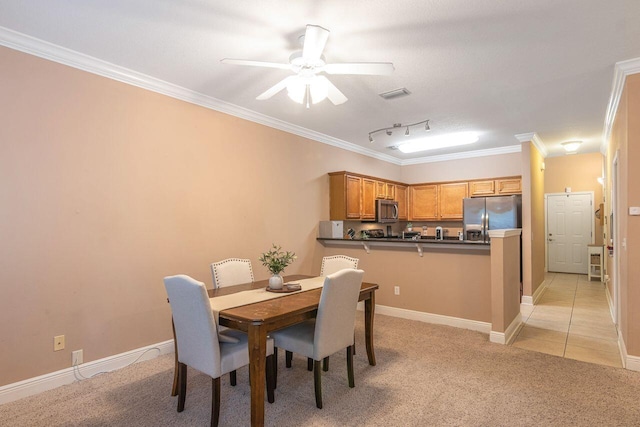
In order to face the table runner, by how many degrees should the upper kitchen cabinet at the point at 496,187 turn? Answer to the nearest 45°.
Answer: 0° — it already faces it

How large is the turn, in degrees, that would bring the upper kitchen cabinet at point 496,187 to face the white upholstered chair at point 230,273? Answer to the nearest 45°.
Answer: approximately 45° to its right

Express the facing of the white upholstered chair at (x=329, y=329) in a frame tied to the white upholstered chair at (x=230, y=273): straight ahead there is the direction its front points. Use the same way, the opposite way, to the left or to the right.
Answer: the opposite way

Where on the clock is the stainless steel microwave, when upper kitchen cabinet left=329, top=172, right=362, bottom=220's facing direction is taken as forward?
The stainless steel microwave is roughly at 9 o'clock from the upper kitchen cabinet.

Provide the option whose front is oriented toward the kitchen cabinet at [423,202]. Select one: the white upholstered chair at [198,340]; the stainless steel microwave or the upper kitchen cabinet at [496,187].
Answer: the white upholstered chair

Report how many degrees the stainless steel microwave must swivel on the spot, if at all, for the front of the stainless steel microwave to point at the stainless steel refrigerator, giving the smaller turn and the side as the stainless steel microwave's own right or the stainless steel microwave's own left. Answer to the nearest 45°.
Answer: approximately 45° to the stainless steel microwave's own left

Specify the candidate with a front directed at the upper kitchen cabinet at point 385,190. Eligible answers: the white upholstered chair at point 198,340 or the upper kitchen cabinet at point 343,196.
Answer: the white upholstered chair

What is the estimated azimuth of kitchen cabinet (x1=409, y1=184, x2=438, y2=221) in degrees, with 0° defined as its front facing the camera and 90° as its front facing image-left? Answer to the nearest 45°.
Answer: approximately 0°
